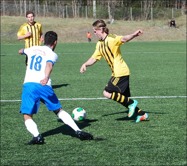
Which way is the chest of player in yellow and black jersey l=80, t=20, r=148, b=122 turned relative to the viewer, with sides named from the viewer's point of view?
facing the viewer and to the left of the viewer

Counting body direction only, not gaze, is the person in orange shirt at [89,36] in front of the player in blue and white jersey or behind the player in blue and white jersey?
in front

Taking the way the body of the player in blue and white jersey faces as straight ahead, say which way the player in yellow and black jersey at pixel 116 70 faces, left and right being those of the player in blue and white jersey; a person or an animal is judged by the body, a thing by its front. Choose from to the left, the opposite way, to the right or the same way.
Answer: the opposite way

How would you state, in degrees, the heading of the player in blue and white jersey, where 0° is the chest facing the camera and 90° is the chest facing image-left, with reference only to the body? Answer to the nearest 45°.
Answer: approximately 225°

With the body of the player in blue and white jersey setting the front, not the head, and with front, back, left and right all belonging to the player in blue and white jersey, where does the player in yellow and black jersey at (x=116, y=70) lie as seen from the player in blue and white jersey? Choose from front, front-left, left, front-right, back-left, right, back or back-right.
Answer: front

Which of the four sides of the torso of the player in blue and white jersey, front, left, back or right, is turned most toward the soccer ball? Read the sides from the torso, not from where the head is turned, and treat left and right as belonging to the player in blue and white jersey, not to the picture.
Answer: front
